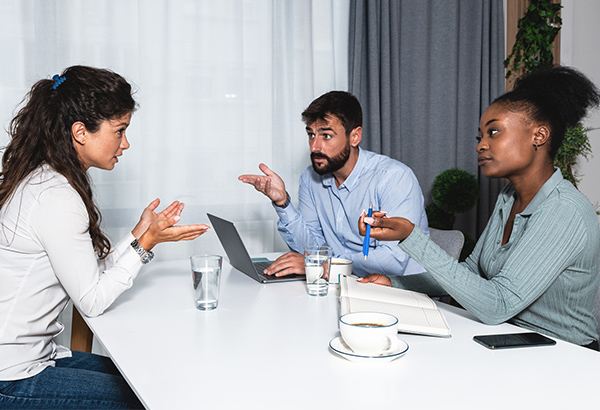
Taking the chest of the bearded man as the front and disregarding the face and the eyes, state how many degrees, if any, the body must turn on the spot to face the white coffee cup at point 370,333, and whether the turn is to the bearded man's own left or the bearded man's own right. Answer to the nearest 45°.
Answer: approximately 45° to the bearded man's own left

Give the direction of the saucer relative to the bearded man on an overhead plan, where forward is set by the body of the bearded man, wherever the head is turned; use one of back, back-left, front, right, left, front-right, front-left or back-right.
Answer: front-left

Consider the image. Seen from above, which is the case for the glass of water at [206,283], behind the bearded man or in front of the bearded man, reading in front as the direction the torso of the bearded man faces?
in front

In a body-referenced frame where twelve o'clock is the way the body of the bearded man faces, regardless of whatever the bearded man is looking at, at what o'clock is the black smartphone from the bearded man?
The black smartphone is roughly at 10 o'clock from the bearded man.

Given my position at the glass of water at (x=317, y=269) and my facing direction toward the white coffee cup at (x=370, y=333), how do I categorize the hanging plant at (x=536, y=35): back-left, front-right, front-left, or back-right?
back-left

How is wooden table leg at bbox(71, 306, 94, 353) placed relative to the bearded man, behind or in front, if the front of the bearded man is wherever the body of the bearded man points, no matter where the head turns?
in front

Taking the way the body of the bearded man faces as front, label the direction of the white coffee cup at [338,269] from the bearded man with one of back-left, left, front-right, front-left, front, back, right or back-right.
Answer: front-left

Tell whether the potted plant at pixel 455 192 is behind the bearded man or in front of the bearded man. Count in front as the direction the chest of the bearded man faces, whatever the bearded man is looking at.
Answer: behind

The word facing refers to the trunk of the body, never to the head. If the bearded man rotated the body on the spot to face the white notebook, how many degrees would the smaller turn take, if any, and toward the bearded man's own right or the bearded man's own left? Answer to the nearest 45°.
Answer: approximately 45° to the bearded man's own left

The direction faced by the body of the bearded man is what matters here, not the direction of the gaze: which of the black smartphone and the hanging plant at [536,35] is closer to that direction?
the black smartphone

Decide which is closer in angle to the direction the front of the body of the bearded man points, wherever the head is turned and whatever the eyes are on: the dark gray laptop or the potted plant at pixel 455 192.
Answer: the dark gray laptop
